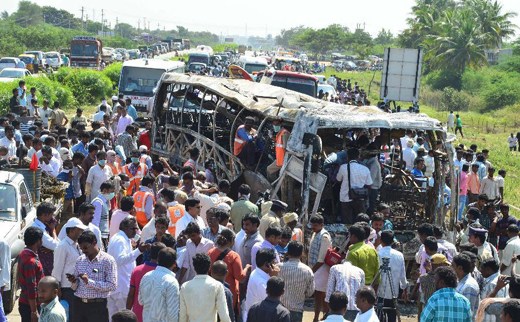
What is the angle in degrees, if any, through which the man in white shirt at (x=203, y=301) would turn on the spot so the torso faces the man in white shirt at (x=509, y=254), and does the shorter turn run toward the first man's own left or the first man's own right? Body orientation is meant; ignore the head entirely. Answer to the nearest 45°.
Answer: approximately 45° to the first man's own right

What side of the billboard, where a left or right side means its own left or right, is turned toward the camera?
back

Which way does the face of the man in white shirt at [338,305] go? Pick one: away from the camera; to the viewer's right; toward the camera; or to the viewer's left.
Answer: away from the camera

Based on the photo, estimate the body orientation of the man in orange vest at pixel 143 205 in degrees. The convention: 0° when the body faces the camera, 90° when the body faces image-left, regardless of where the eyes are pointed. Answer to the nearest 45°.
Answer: approximately 225°

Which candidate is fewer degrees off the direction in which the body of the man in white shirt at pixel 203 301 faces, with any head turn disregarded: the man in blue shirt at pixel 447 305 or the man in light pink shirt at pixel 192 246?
the man in light pink shirt

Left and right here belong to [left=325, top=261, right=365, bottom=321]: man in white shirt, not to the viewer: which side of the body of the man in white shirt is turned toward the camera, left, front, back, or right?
back

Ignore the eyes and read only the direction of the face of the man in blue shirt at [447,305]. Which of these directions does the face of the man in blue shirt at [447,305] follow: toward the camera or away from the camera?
away from the camera

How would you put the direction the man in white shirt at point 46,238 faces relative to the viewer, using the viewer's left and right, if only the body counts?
facing to the right of the viewer

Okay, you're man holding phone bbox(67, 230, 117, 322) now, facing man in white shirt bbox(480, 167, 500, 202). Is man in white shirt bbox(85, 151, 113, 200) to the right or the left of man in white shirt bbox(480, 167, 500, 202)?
left

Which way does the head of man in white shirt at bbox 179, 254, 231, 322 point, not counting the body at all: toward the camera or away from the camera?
away from the camera

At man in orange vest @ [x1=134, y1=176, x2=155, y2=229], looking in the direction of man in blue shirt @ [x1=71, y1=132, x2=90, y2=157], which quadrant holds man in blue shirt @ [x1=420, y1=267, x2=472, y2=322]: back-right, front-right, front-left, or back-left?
back-right
